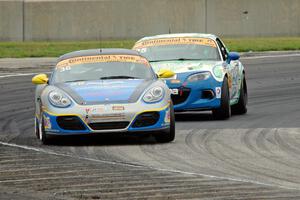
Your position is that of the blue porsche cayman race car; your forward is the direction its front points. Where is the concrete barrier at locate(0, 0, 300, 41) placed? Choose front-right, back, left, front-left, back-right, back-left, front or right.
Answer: back

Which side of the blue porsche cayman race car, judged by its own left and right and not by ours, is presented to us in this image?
front

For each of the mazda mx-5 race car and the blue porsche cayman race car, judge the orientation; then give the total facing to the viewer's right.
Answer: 0

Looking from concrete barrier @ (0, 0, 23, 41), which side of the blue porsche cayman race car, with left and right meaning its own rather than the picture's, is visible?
back

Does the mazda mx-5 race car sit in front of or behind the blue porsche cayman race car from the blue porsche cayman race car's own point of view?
behind

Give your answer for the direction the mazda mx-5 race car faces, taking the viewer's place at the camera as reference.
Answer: facing the viewer and to the left of the viewer

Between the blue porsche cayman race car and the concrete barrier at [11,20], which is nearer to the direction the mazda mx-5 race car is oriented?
the blue porsche cayman race car

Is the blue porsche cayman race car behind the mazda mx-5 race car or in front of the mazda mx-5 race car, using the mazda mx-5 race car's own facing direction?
in front
